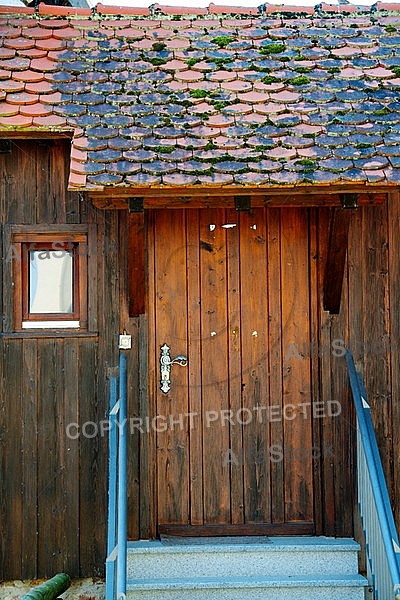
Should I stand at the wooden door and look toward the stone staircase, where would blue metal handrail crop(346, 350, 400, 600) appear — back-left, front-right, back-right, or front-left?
front-left

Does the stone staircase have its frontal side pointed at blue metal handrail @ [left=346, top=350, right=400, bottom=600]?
no

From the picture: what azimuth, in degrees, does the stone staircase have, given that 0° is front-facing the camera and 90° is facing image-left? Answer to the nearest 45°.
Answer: approximately 0°

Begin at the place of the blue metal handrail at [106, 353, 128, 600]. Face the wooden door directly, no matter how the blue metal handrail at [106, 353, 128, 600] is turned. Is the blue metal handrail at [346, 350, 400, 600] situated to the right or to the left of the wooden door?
right
